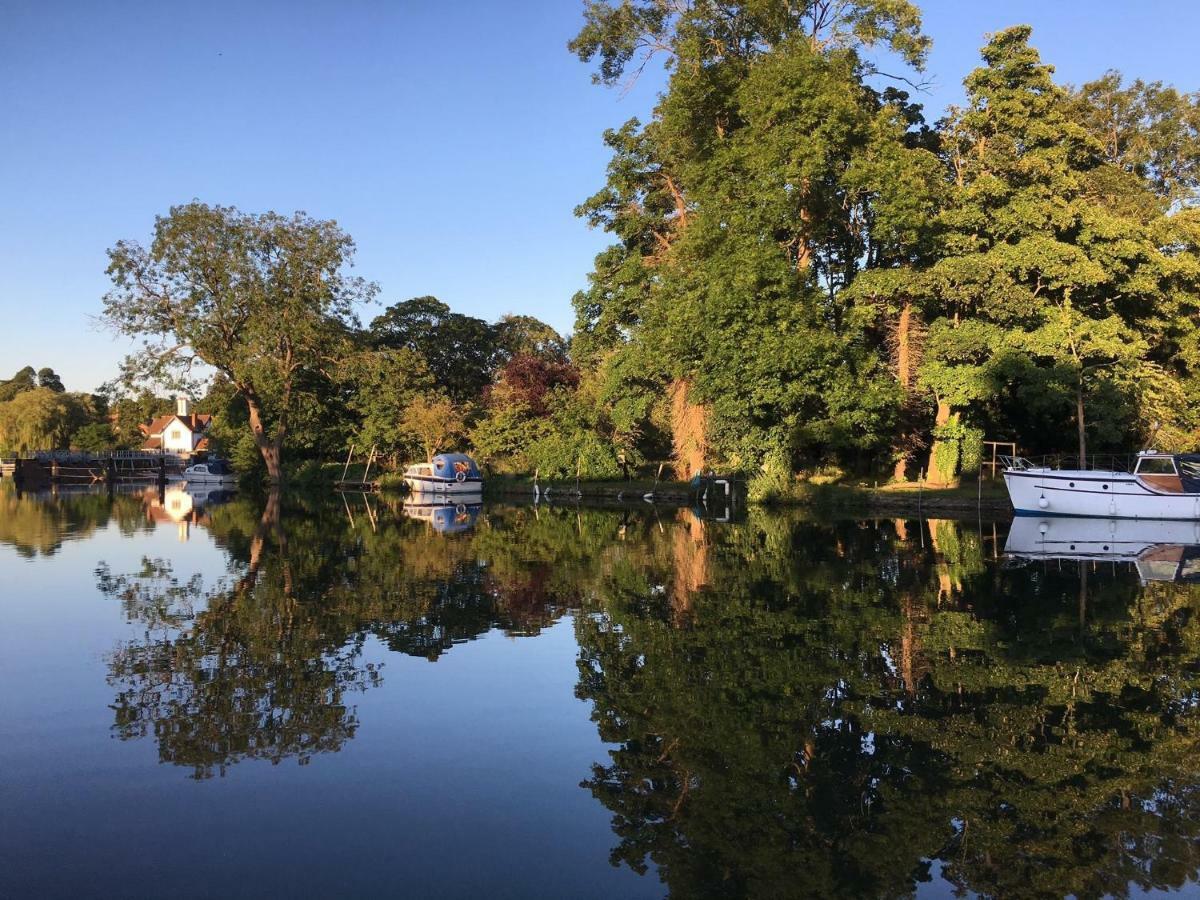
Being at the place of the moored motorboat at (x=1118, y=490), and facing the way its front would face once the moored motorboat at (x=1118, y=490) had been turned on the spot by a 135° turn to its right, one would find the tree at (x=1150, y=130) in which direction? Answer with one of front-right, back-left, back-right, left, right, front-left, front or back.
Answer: front-left

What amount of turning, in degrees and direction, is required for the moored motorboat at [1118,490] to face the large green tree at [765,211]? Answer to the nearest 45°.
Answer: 0° — it already faces it

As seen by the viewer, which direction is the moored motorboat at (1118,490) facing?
to the viewer's left

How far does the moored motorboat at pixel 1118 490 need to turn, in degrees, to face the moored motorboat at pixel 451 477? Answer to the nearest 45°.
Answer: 0° — it already faces it
